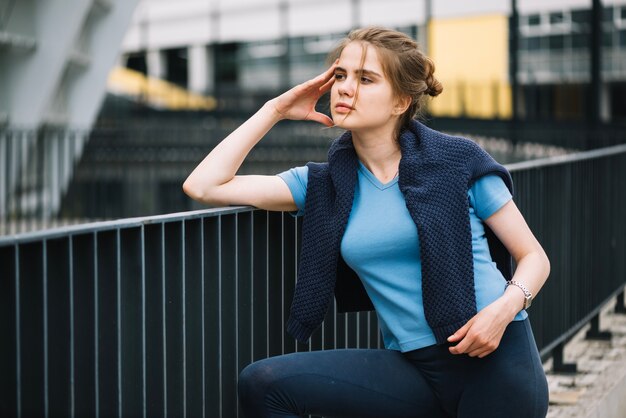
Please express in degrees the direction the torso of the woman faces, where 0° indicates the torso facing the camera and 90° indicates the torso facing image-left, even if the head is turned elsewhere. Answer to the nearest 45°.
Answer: approximately 45°

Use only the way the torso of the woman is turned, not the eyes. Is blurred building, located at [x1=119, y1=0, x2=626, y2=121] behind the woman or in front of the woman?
behind
